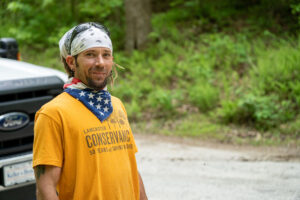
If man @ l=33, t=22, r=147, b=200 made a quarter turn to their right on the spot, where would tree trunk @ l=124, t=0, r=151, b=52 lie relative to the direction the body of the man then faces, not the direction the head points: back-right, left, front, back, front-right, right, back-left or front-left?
back-right

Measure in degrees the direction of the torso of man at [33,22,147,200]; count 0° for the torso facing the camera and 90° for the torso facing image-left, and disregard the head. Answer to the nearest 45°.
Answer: approximately 315°

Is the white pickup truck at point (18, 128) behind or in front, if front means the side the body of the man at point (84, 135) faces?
behind
